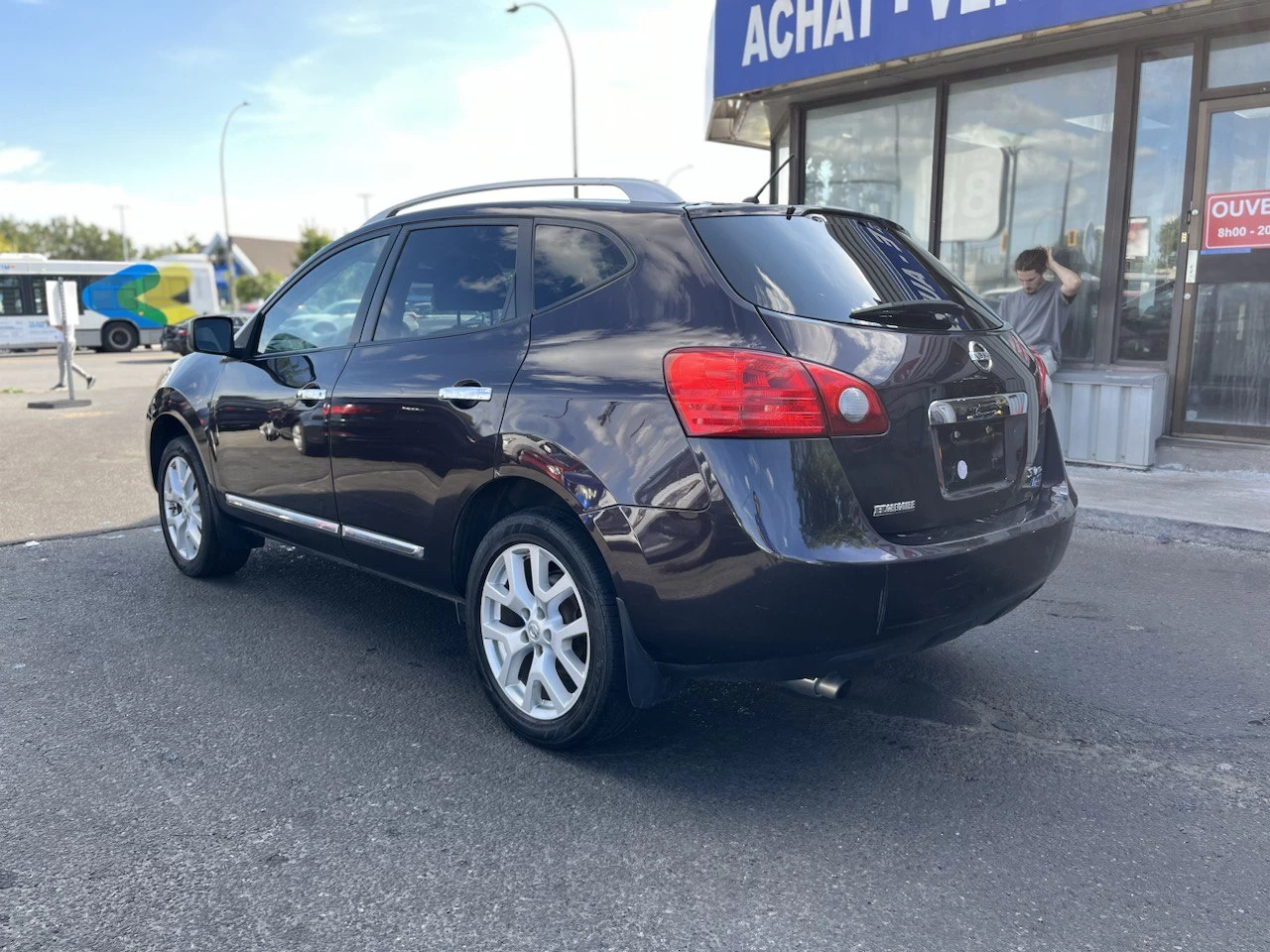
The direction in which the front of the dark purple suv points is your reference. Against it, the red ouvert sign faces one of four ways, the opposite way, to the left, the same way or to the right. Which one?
to the left

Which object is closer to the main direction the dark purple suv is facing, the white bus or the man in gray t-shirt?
the white bus

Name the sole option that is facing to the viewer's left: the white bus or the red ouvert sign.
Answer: the white bus

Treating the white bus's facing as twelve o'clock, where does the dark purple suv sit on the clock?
The dark purple suv is roughly at 9 o'clock from the white bus.

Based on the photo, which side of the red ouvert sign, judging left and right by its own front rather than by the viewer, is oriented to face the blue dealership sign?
right

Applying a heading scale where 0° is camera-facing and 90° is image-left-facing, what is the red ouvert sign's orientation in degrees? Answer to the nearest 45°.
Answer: approximately 0°

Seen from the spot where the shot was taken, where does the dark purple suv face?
facing away from the viewer and to the left of the viewer

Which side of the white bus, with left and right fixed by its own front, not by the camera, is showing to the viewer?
left

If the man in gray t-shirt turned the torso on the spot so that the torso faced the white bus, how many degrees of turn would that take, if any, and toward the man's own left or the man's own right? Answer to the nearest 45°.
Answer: approximately 90° to the man's own right

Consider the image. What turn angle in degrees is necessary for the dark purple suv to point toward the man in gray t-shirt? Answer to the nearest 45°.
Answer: approximately 90° to its right

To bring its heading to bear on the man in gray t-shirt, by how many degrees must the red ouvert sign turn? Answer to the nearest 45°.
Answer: approximately 90° to its right
